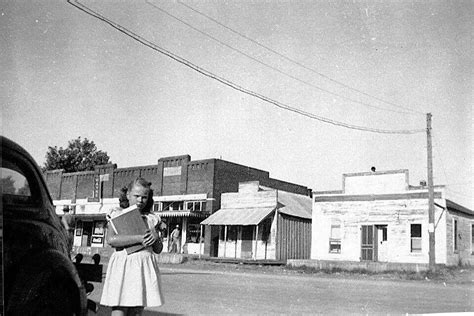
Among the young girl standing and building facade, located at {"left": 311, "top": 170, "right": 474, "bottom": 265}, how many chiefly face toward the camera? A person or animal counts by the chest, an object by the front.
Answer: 2

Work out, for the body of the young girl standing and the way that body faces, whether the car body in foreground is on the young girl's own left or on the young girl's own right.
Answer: on the young girl's own right

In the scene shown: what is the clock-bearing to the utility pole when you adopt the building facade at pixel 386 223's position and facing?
The utility pole is roughly at 11 o'clock from the building facade.

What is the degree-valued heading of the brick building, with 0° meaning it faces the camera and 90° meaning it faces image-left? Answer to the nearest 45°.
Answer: approximately 45°

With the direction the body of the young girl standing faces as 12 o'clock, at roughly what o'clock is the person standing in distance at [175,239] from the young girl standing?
The person standing in distance is roughly at 6 o'clock from the young girl standing.

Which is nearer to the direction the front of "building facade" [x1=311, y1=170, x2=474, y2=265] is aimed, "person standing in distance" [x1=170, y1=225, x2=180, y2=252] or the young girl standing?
the young girl standing

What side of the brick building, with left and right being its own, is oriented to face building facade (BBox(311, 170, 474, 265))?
left

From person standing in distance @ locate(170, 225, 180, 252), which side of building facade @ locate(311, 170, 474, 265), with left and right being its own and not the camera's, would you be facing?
right

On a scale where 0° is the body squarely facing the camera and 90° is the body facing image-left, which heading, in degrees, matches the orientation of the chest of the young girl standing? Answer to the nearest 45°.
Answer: approximately 0°
